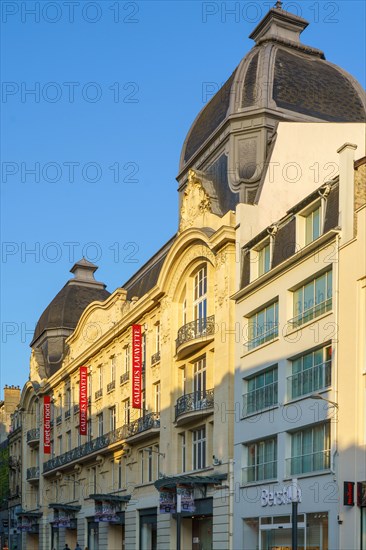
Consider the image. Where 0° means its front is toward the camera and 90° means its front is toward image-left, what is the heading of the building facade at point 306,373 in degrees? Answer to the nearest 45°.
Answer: approximately 45°

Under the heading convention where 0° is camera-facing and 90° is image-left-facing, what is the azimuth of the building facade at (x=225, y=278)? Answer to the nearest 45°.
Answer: approximately 45°
